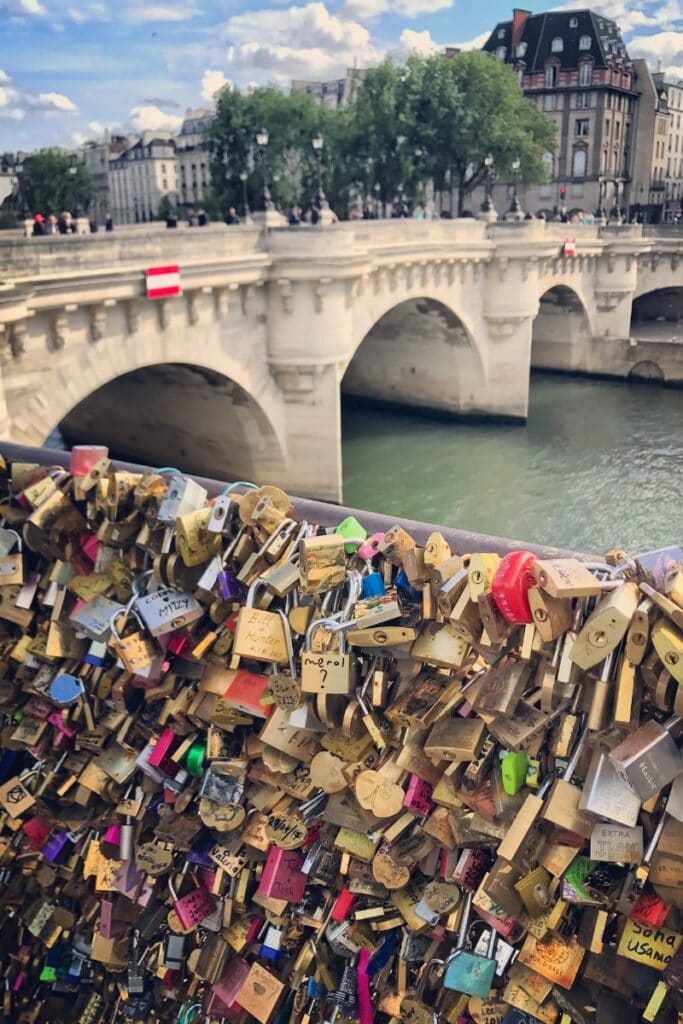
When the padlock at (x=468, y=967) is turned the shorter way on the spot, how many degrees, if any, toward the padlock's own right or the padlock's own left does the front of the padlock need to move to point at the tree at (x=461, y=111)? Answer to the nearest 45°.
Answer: approximately 180°

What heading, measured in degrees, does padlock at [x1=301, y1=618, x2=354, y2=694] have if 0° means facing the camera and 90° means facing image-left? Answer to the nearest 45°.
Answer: approximately 0°

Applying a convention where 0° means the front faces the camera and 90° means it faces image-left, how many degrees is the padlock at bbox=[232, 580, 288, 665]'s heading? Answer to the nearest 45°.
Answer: approximately 0°

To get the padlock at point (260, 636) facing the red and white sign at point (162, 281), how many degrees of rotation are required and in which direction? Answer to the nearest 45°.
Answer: approximately 180°

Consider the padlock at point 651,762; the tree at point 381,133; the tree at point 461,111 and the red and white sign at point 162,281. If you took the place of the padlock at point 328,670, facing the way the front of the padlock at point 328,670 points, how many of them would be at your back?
3

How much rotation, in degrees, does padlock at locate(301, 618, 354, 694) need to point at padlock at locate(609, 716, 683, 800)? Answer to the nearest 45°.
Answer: approximately 45° to its left
